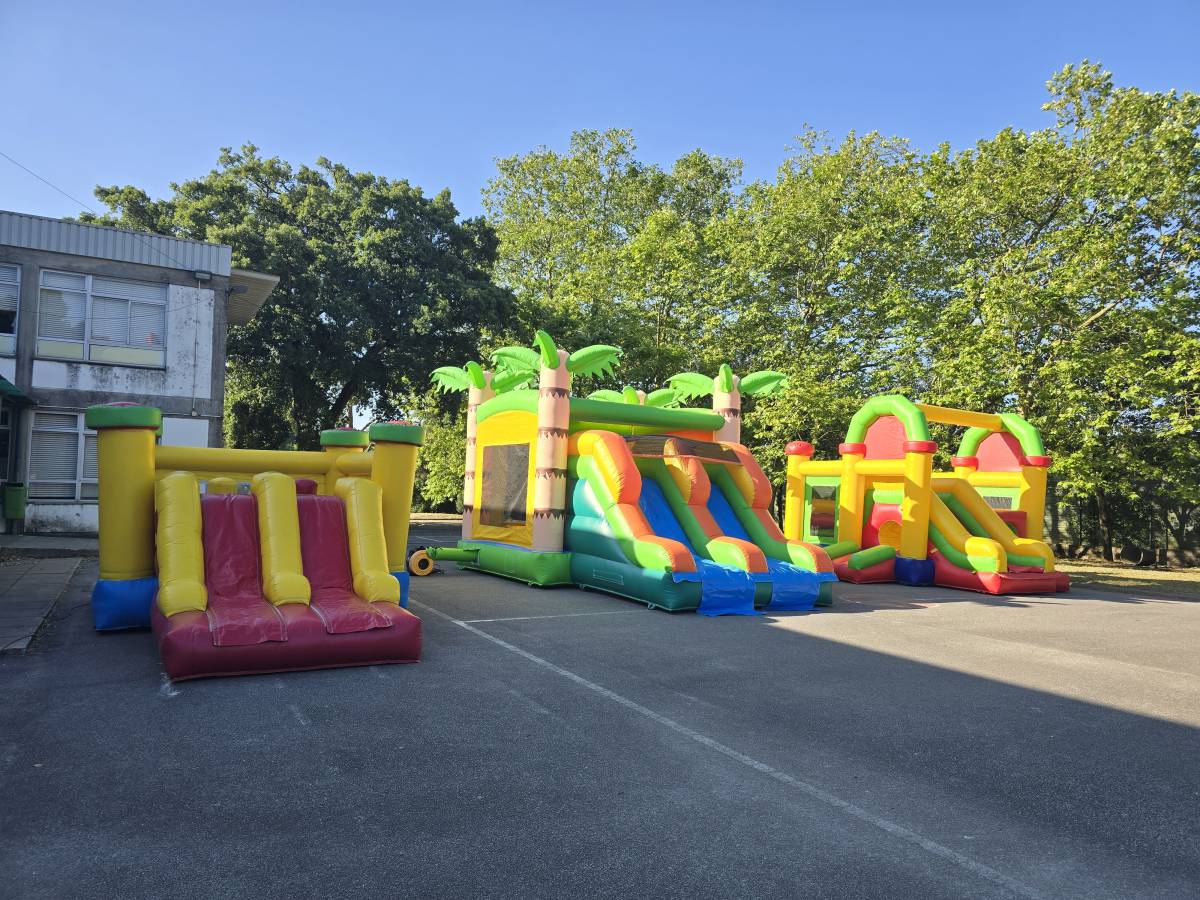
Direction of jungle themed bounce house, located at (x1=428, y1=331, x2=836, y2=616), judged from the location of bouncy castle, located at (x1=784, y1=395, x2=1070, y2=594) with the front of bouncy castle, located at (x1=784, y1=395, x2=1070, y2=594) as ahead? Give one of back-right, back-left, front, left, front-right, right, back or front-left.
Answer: right

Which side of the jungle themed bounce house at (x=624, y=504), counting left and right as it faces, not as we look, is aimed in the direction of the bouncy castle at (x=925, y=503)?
left

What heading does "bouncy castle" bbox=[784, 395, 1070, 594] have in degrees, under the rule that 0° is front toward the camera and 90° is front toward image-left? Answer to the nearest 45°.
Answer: approximately 315°

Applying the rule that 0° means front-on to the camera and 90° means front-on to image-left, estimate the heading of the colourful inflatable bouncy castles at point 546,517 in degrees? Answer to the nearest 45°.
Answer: approximately 315°

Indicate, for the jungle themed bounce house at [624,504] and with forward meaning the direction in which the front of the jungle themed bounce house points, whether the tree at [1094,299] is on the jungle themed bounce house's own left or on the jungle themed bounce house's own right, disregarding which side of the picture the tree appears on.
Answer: on the jungle themed bounce house's own left

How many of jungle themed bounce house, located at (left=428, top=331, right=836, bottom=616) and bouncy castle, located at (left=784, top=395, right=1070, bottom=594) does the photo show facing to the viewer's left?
0

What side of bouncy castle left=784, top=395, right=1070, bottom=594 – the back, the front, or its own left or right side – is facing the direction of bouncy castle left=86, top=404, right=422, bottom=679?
right

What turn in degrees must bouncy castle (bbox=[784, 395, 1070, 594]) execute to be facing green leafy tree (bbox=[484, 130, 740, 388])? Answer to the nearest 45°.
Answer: approximately 180°

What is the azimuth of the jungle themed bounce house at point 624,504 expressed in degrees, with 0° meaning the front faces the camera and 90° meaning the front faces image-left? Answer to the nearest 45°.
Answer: approximately 315°

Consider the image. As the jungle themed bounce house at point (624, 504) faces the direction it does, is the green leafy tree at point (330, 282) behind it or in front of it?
behind
